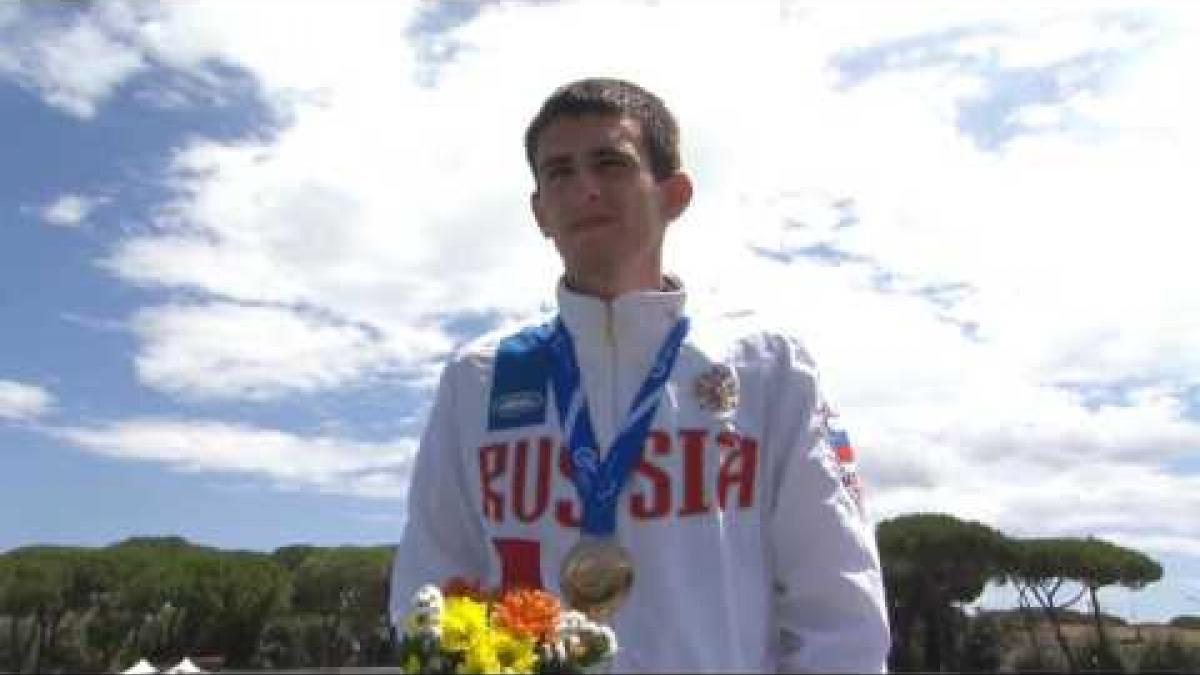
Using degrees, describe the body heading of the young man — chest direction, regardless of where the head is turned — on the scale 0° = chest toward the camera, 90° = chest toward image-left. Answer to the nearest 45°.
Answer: approximately 0°
